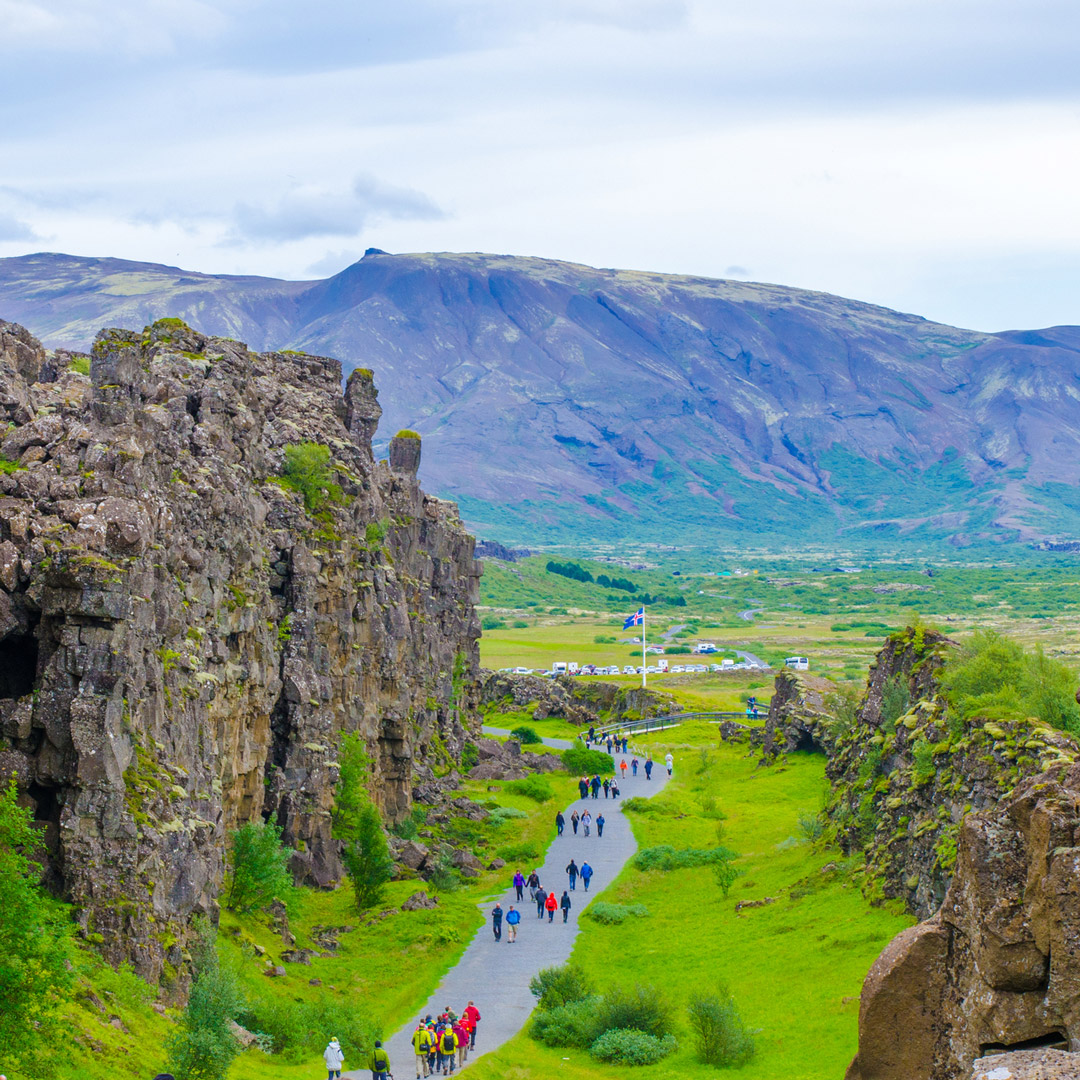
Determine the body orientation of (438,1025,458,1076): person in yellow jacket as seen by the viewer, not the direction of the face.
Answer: away from the camera

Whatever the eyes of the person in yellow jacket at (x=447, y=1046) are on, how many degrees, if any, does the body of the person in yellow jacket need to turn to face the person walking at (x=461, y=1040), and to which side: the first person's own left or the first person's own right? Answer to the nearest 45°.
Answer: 0° — they already face them

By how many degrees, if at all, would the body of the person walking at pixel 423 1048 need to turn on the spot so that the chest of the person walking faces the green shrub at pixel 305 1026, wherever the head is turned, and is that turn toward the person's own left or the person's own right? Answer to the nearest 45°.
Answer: approximately 45° to the person's own left

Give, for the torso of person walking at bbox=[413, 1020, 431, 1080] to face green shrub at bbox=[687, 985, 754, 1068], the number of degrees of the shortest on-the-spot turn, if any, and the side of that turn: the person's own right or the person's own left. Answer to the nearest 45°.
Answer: approximately 90° to the person's own right

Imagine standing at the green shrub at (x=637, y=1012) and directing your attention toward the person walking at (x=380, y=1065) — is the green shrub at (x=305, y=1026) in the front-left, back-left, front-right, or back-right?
front-right

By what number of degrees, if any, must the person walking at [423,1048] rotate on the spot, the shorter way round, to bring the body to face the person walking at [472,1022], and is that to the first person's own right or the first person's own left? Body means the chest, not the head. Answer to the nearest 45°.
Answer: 0° — they already face them

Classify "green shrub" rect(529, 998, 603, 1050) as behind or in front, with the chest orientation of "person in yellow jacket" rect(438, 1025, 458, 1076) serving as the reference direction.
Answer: in front

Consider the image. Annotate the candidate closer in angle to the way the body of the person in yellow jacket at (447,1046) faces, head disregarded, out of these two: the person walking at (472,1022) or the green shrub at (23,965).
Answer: the person walking

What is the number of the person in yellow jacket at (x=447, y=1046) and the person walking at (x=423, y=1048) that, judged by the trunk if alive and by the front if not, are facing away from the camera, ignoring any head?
2

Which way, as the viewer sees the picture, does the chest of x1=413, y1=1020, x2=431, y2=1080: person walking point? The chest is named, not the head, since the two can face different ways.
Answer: away from the camera

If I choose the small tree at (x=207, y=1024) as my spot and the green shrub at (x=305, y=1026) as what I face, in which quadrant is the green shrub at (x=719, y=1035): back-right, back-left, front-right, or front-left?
front-right

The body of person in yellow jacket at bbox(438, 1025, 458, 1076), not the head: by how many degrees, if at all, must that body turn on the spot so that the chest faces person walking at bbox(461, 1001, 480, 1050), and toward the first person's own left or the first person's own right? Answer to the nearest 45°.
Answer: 0° — they already face them
